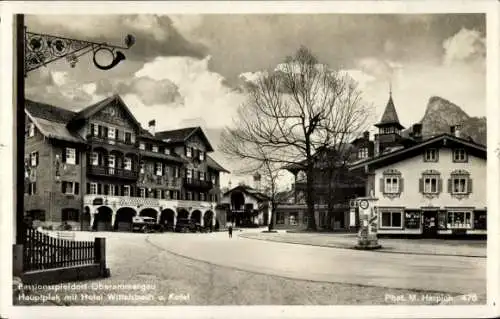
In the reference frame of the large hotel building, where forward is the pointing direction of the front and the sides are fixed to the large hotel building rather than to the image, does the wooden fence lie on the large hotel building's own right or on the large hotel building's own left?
on the large hotel building's own right
